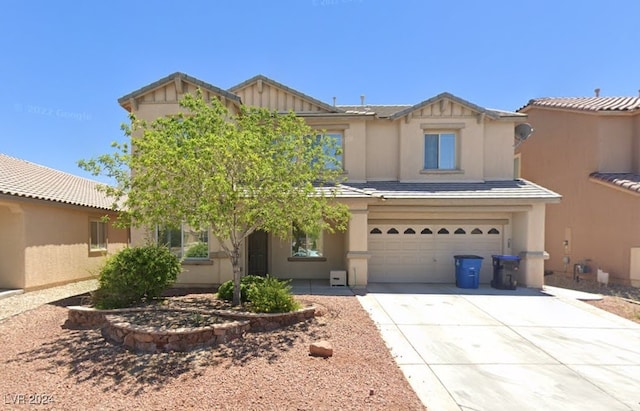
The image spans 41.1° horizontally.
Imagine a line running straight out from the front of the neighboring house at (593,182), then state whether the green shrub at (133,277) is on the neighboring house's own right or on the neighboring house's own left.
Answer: on the neighboring house's own right

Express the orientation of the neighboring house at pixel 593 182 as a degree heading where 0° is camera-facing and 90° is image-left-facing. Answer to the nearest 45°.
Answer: approximately 315°

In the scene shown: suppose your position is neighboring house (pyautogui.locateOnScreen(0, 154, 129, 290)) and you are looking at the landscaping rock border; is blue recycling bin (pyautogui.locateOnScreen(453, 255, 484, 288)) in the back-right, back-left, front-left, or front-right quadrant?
front-left

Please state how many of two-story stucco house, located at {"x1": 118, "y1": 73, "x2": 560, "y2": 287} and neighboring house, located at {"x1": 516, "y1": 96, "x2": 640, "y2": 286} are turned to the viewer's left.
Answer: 0

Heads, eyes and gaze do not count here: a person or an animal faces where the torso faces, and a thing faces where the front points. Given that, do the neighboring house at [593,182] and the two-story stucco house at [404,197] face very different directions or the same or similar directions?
same or similar directions

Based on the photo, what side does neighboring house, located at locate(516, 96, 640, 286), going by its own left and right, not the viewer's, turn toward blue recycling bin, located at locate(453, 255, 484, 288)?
right

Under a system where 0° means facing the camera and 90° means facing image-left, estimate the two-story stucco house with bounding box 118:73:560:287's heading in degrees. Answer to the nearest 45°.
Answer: approximately 0°

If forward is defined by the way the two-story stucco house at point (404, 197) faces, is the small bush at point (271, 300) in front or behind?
in front

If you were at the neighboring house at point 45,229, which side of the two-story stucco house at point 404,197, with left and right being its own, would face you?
right

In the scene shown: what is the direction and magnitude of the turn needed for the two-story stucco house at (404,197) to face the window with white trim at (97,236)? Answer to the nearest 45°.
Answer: approximately 90° to its right
